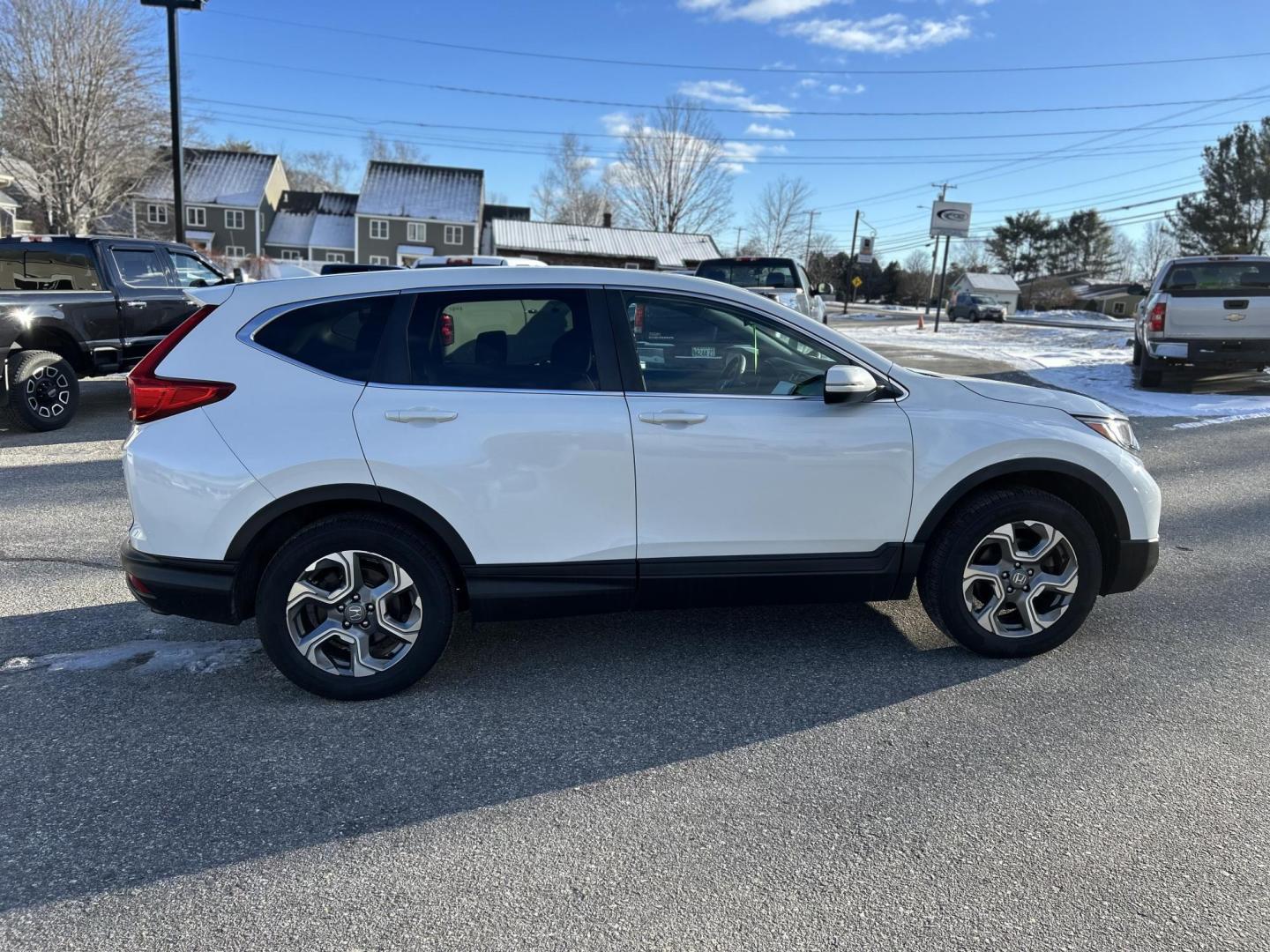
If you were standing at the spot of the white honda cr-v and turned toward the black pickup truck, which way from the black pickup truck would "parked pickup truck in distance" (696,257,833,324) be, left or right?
right

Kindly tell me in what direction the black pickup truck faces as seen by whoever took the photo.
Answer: facing away from the viewer and to the right of the viewer

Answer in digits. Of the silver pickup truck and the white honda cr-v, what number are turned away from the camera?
1

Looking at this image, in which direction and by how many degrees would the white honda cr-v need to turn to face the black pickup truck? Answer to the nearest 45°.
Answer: approximately 135° to its left

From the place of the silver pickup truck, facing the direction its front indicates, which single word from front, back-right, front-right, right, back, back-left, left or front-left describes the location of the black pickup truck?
back-left

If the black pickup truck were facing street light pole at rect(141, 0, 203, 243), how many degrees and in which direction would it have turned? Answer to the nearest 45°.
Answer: approximately 45° to its left

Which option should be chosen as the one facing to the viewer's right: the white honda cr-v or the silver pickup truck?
the white honda cr-v

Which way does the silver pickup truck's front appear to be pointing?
away from the camera

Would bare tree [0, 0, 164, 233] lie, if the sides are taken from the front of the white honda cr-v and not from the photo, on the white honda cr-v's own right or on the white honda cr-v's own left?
on the white honda cr-v's own left

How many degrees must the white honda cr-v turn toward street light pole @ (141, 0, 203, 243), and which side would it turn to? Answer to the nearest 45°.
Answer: approximately 135° to its left

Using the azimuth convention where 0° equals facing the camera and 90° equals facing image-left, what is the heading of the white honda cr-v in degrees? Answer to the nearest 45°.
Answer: approximately 270°

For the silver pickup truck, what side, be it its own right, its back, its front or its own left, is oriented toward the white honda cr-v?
back
